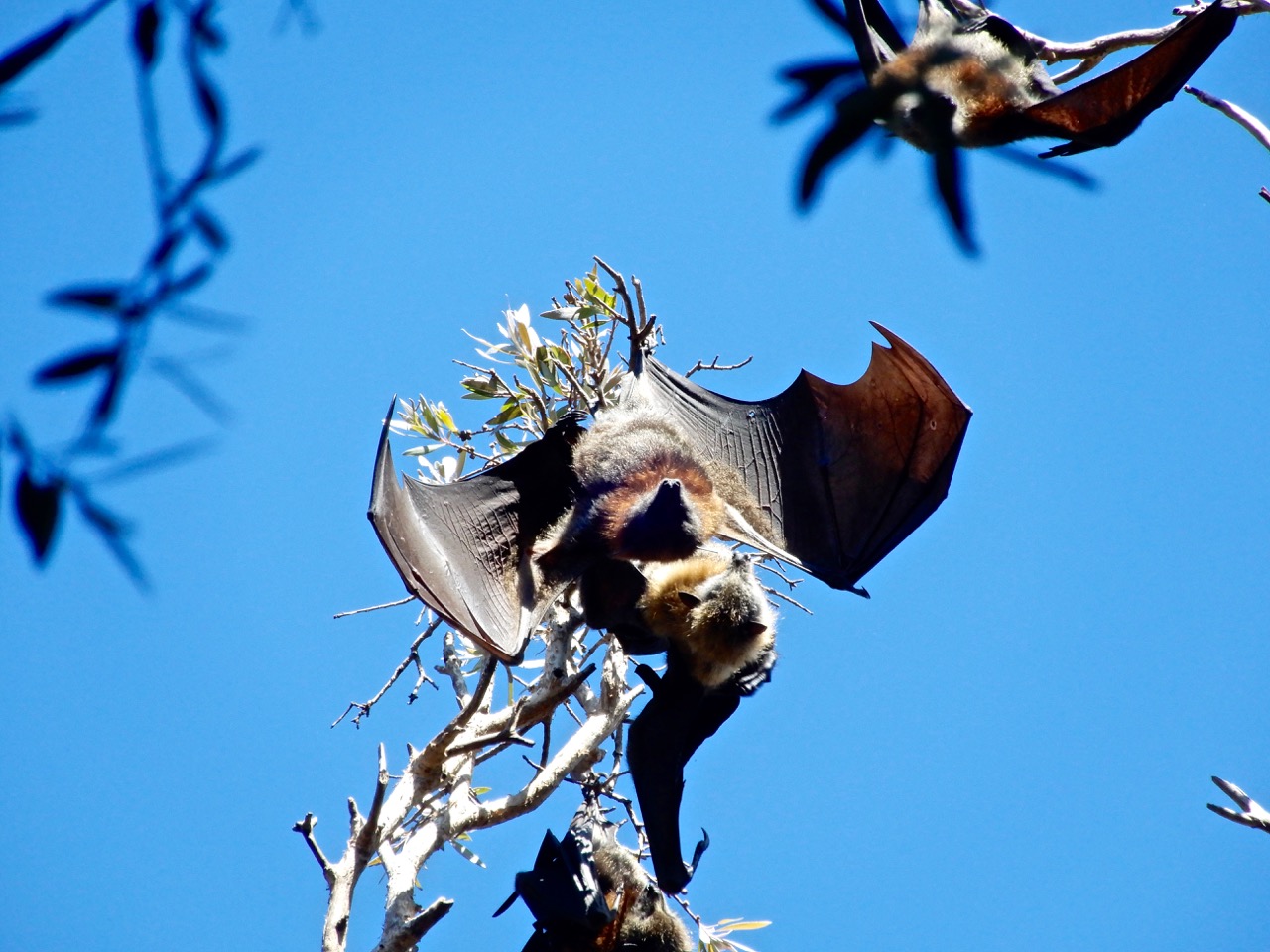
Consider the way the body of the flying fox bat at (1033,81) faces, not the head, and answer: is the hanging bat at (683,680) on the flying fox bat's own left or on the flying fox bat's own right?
on the flying fox bat's own right

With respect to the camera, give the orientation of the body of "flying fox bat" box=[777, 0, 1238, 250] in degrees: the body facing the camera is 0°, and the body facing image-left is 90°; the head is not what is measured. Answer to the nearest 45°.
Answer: approximately 45°

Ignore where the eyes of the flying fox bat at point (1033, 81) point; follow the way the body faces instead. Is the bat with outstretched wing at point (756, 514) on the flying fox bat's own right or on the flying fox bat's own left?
on the flying fox bat's own right

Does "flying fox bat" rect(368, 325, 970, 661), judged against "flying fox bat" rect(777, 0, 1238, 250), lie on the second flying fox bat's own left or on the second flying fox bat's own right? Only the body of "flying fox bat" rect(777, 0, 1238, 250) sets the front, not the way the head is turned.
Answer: on the second flying fox bat's own right

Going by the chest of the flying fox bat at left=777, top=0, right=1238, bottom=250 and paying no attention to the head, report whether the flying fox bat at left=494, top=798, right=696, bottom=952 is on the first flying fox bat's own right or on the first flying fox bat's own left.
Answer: on the first flying fox bat's own right
